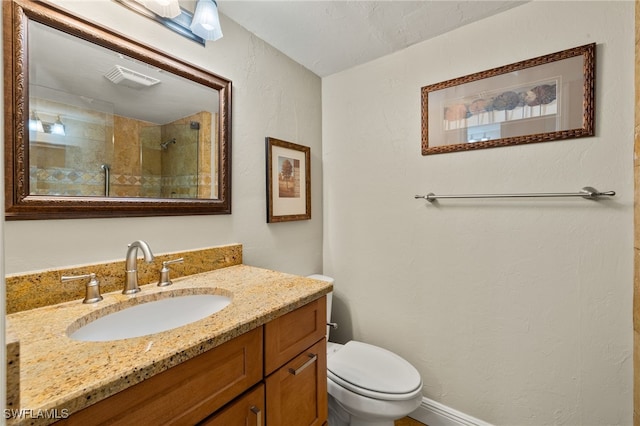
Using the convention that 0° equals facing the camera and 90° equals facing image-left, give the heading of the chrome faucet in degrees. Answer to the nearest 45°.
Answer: approximately 315°

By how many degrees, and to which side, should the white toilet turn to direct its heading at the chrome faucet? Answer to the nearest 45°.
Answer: approximately 90° to its right

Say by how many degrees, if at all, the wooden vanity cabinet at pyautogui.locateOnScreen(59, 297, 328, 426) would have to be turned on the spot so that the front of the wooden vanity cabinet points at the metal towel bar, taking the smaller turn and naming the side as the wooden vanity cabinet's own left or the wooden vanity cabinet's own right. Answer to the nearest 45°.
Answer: approximately 45° to the wooden vanity cabinet's own left

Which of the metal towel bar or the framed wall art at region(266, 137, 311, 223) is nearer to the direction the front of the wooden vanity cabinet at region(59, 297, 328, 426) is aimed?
the metal towel bar

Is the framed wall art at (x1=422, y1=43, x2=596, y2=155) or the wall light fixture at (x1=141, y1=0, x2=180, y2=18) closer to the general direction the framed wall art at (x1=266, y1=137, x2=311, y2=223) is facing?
the framed wall art

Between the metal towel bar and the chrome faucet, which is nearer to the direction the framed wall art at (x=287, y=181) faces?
the metal towel bar

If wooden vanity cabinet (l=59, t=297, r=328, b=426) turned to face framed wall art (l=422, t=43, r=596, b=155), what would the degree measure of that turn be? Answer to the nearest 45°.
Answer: approximately 45° to its left

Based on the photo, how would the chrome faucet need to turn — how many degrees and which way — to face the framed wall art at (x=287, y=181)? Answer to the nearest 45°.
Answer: approximately 90° to its left

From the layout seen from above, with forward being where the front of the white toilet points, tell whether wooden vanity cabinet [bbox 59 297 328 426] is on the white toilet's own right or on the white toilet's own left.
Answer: on the white toilet's own right

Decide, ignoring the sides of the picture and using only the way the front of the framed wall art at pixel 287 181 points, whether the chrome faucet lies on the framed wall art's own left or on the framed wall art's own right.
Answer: on the framed wall art's own right
